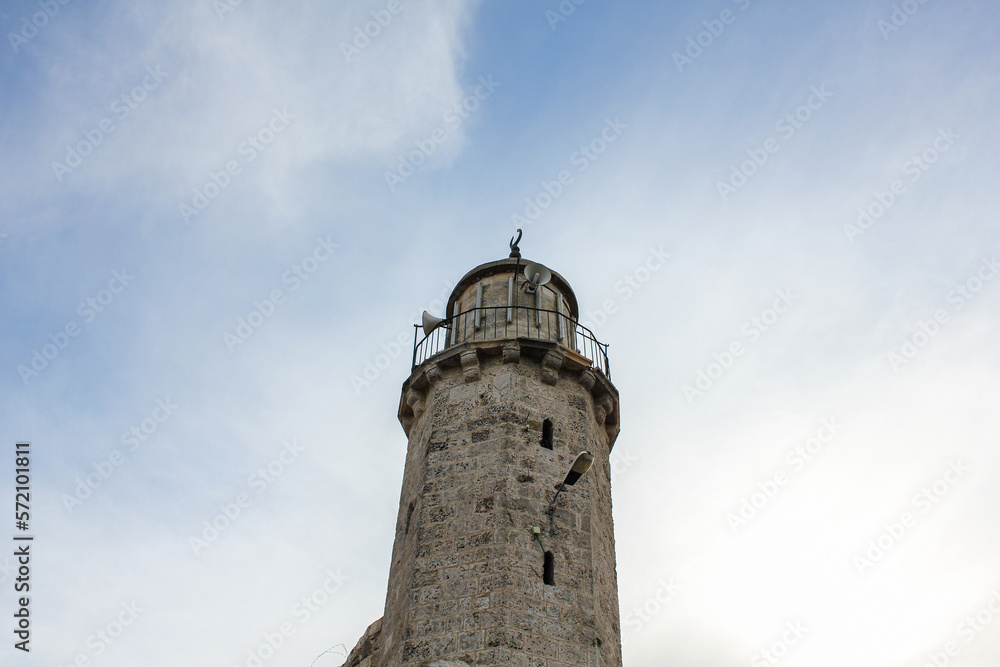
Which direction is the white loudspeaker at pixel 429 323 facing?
to the viewer's left
